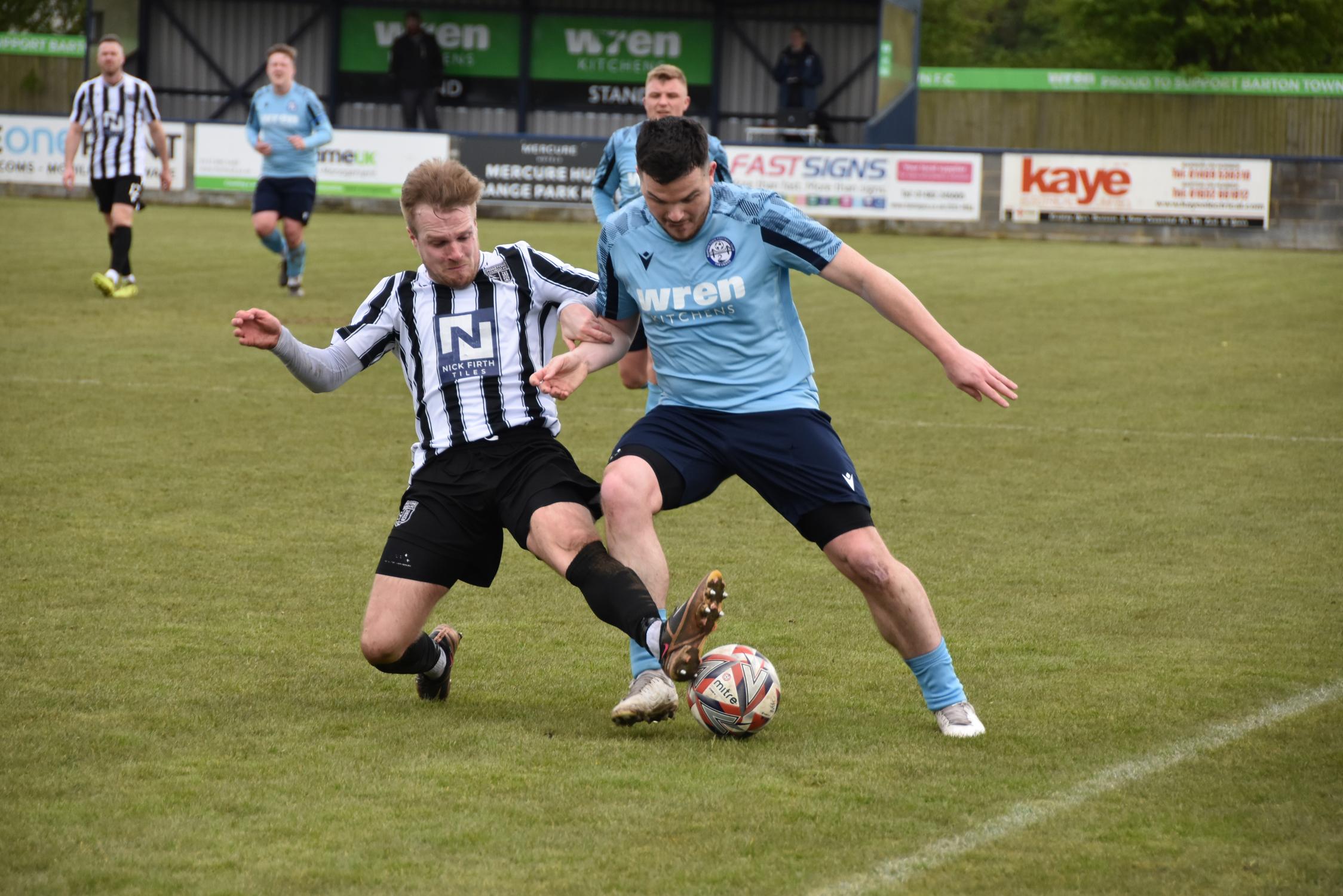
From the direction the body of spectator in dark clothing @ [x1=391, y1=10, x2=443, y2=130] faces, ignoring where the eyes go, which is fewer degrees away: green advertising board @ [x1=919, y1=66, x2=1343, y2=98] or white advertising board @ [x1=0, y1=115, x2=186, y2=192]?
the white advertising board

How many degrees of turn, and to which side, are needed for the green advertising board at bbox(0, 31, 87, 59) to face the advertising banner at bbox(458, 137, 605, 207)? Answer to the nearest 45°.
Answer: approximately 45° to its left

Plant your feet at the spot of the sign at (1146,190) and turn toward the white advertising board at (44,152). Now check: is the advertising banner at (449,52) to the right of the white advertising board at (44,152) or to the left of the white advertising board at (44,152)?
right

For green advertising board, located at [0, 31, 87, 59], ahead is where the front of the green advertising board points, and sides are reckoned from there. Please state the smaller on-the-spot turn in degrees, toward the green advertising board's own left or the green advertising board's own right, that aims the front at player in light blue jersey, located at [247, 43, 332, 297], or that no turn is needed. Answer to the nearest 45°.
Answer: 0° — it already faces them

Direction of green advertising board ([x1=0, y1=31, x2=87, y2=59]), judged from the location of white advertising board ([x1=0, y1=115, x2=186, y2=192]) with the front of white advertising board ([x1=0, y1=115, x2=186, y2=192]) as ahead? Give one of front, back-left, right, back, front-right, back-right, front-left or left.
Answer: back

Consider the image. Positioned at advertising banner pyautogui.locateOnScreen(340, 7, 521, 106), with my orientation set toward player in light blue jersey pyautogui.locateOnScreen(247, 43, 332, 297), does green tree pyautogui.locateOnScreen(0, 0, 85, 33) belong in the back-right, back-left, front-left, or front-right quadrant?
back-right

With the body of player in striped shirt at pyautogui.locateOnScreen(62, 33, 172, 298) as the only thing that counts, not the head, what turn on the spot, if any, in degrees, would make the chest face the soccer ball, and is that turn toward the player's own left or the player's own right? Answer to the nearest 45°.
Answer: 0° — they already face it
